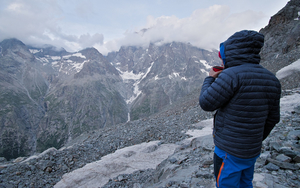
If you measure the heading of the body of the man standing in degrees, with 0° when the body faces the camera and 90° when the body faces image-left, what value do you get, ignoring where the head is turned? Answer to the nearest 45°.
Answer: approximately 135°

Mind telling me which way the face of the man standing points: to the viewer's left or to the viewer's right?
to the viewer's left

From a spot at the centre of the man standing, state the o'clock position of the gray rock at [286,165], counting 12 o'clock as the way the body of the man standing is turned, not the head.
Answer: The gray rock is roughly at 2 o'clock from the man standing.

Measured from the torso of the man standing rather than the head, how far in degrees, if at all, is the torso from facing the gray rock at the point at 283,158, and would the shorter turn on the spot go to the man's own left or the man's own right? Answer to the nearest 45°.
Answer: approximately 45° to the man's own right
